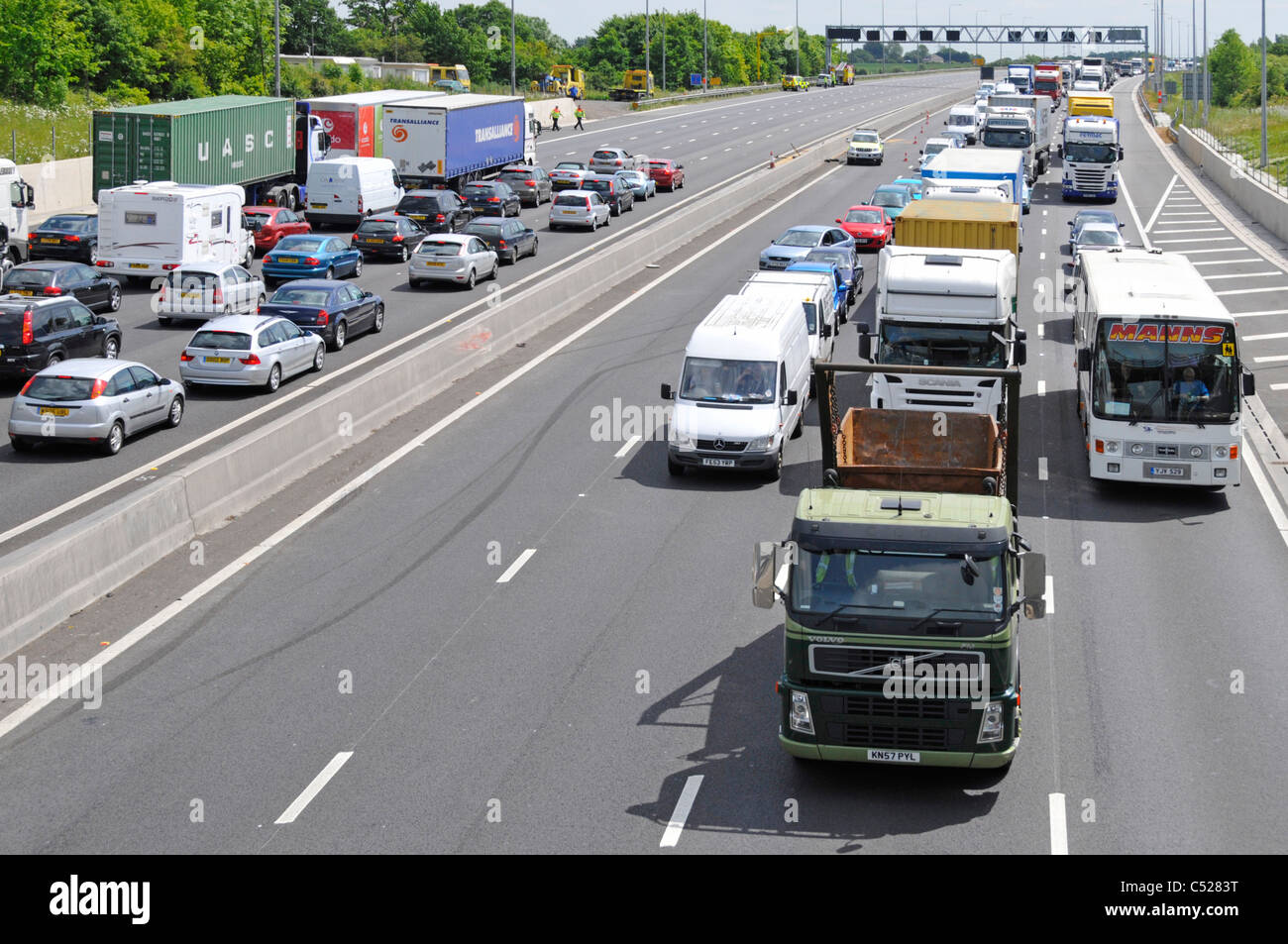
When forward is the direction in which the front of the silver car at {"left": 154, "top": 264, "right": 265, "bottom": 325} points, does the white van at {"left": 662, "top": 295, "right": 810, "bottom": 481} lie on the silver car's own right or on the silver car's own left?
on the silver car's own right

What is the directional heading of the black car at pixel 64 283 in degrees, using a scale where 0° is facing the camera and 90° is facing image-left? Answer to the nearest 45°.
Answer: approximately 225°

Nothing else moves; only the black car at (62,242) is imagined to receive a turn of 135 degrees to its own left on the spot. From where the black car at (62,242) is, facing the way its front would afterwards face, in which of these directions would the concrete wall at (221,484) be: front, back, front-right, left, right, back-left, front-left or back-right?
left

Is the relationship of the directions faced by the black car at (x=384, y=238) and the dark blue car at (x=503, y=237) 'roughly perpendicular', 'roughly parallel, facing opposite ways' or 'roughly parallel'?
roughly parallel

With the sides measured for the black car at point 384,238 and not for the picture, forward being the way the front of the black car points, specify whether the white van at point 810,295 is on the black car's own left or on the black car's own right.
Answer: on the black car's own right

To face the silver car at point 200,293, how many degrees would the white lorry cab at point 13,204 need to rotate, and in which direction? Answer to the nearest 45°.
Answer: approximately 135° to its right

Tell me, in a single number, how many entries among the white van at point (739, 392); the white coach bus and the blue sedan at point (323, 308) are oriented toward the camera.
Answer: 2

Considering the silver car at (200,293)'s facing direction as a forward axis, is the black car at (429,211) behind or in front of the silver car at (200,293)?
in front

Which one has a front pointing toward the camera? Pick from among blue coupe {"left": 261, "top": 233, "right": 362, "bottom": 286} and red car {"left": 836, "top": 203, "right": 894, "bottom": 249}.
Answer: the red car

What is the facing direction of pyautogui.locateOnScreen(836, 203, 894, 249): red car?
toward the camera

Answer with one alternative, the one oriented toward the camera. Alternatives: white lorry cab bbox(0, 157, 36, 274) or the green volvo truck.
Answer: the green volvo truck

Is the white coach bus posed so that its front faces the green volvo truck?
yes

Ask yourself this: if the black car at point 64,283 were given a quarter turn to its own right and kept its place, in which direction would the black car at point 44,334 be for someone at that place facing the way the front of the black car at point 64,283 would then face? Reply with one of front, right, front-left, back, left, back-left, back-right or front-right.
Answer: front-right
